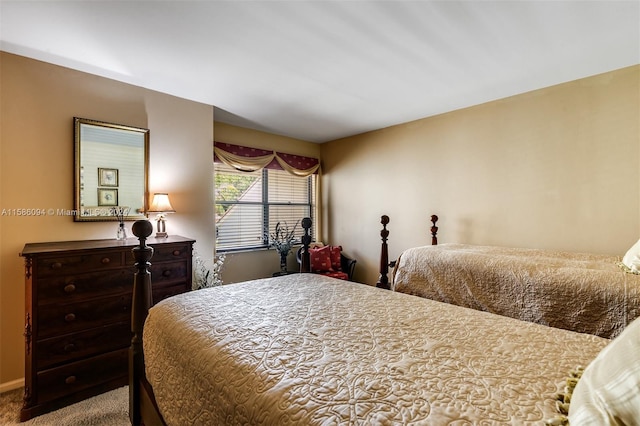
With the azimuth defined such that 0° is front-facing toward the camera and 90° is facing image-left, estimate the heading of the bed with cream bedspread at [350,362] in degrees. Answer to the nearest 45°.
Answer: approximately 135°

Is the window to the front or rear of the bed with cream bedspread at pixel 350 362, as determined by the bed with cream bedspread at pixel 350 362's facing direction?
to the front

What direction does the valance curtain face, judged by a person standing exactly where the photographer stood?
facing the viewer and to the right of the viewer

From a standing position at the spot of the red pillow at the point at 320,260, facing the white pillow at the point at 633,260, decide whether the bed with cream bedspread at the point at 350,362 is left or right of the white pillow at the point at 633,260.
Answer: right

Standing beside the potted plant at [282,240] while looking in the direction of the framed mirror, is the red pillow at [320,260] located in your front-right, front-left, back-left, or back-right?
back-left

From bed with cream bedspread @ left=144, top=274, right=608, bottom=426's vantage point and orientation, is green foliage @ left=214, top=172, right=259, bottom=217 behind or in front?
in front
